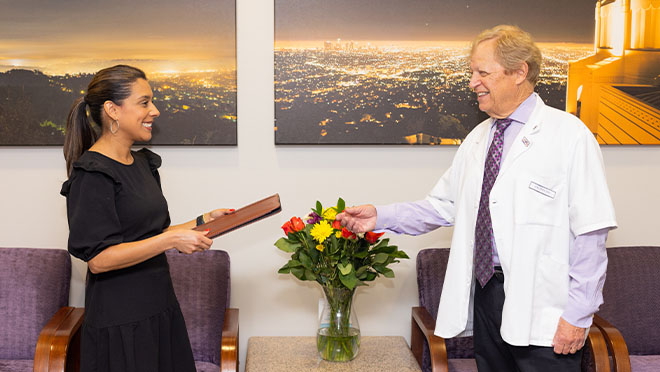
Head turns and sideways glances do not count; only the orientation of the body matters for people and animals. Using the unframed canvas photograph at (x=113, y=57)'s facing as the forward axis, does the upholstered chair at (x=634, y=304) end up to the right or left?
on its left

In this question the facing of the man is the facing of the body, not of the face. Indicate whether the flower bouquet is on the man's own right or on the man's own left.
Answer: on the man's own right

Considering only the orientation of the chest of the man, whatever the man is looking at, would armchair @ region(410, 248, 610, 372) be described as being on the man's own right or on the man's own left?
on the man's own right

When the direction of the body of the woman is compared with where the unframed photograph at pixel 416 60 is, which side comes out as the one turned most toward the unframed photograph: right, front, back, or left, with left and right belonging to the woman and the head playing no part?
left

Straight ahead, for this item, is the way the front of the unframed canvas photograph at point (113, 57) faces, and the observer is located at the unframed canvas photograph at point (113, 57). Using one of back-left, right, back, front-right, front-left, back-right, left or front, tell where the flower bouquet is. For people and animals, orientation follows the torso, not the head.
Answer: front-left

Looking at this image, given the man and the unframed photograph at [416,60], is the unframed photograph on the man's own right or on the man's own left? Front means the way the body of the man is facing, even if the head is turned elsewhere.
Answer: on the man's own right

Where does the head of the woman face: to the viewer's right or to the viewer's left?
to the viewer's right

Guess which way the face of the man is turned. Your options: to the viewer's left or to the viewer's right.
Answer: to the viewer's left

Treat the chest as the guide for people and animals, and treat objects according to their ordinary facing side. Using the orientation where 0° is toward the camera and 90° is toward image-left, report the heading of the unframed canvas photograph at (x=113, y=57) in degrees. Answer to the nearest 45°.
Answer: approximately 0°

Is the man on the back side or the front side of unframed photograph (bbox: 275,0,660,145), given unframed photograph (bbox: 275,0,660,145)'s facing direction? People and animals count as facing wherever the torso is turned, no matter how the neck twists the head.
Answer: on the front side

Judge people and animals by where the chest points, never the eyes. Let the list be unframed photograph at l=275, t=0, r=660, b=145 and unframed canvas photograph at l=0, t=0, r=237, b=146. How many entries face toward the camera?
2
